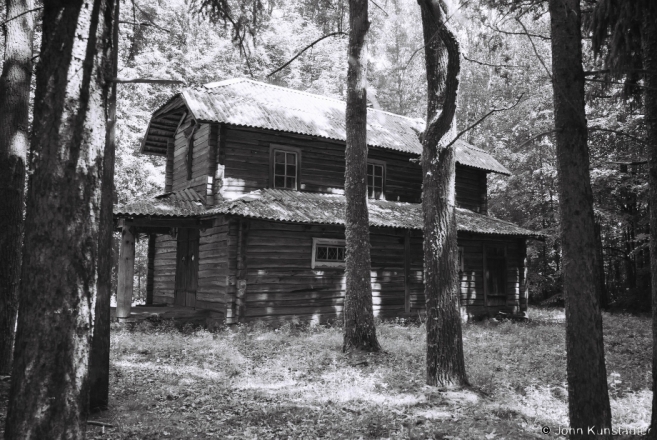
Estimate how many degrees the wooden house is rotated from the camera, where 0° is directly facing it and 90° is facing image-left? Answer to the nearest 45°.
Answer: approximately 45°

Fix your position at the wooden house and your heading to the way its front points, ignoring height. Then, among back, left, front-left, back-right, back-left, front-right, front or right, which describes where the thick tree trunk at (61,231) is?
front-left
